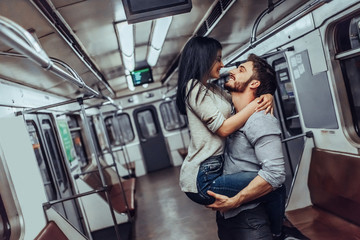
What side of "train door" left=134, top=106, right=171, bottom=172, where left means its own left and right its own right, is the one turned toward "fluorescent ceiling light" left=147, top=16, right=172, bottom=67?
front

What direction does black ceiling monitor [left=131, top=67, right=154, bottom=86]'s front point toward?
toward the camera

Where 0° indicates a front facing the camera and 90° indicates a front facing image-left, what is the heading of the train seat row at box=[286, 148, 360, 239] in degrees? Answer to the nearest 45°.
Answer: approximately 45°

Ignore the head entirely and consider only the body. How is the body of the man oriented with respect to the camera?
to the viewer's left

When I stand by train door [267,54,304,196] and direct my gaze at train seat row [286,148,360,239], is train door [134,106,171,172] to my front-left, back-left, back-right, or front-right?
back-right

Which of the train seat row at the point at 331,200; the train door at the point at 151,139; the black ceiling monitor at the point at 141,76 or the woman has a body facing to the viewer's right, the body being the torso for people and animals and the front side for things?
the woman

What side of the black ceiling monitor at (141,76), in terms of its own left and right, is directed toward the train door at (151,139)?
back

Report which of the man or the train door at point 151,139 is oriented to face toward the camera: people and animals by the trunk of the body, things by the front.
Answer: the train door

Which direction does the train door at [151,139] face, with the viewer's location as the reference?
facing the viewer

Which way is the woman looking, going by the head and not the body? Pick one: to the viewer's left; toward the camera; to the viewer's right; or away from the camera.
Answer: to the viewer's right

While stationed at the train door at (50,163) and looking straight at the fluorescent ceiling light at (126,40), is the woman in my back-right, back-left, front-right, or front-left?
front-right

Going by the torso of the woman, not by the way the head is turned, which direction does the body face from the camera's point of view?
to the viewer's right

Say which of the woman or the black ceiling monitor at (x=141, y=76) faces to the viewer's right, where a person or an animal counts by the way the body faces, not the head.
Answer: the woman

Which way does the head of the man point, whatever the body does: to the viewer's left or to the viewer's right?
to the viewer's left
